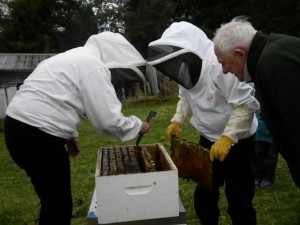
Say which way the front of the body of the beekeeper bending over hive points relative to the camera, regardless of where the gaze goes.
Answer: to the viewer's right

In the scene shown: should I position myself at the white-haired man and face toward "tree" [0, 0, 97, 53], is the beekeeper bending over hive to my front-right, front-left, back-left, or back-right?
front-left

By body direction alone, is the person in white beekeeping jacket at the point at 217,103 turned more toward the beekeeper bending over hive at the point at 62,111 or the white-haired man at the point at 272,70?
the beekeeper bending over hive

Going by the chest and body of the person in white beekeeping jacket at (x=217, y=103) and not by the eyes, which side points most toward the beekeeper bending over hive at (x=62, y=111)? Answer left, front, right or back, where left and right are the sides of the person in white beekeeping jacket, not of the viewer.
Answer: front

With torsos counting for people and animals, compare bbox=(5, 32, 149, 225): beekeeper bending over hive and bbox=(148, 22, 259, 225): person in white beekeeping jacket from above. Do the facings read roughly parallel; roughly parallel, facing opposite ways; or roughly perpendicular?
roughly parallel, facing opposite ways

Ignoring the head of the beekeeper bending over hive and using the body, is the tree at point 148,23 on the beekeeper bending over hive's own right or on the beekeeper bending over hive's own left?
on the beekeeper bending over hive's own left

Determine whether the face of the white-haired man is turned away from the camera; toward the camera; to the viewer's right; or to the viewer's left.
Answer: to the viewer's left

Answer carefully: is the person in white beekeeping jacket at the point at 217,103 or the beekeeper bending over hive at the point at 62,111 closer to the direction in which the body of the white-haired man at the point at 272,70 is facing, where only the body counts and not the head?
the beekeeper bending over hive

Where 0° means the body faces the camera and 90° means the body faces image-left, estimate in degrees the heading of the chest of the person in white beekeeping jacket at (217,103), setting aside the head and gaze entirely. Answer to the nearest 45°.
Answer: approximately 45°

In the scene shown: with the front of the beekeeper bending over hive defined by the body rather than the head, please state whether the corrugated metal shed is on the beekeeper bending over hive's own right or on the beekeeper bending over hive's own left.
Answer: on the beekeeper bending over hive's own left

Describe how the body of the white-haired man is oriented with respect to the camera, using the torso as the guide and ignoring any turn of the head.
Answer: to the viewer's left

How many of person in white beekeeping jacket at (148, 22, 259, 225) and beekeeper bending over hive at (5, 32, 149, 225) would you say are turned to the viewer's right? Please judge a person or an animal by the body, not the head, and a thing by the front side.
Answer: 1

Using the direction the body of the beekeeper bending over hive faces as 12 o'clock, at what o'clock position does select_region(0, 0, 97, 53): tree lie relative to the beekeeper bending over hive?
The tree is roughly at 9 o'clock from the beekeeper bending over hive.

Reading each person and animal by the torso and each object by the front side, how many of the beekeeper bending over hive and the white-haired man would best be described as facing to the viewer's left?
1

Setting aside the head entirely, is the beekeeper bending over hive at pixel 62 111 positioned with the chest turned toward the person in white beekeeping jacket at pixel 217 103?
yes

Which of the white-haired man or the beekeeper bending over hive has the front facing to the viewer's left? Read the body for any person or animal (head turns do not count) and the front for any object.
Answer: the white-haired man

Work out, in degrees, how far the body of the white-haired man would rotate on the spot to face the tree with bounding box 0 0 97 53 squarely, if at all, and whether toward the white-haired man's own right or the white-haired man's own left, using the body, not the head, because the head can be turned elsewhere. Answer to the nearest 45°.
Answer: approximately 45° to the white-haired man's own right
